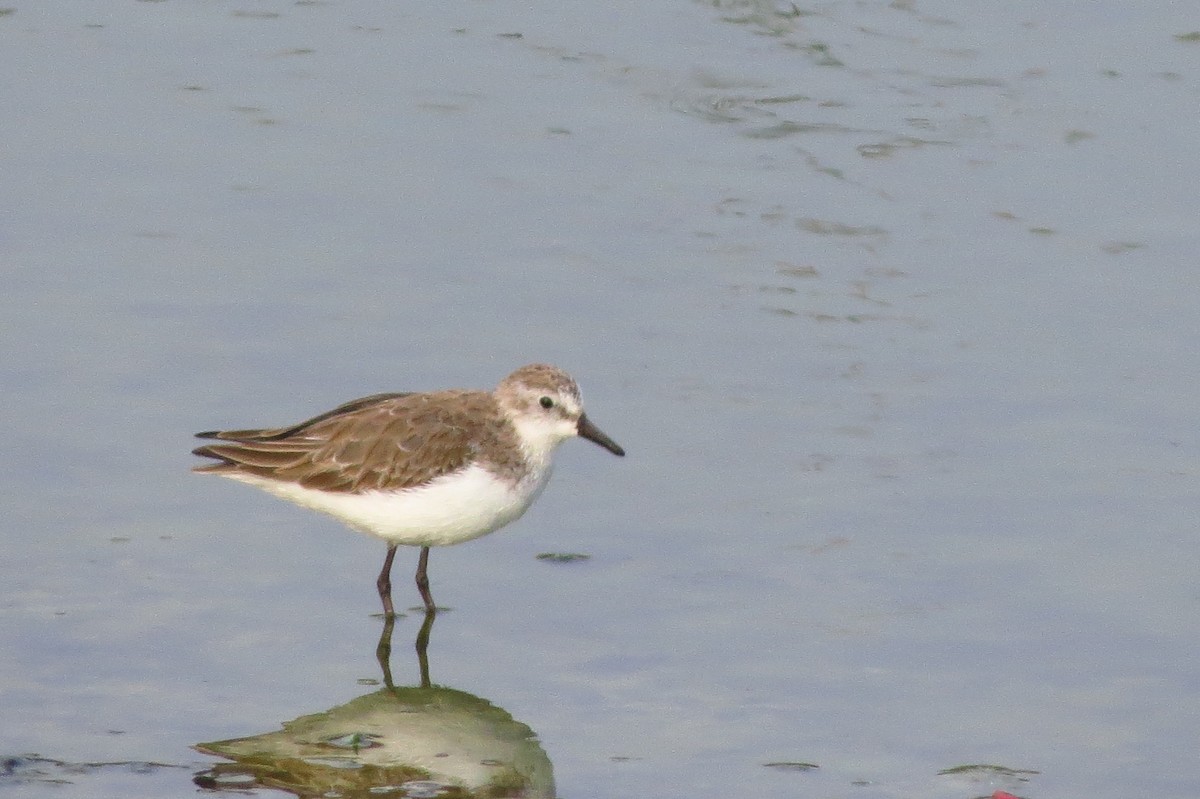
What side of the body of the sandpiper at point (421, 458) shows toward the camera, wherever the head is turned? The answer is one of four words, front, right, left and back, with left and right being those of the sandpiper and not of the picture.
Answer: right
